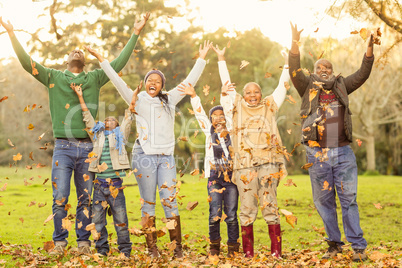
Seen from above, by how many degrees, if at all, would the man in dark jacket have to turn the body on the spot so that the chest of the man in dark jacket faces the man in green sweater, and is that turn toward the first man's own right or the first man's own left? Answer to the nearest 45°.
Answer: approximately 90° to the first man's own right

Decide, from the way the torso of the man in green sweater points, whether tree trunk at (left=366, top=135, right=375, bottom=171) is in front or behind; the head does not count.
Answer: behind

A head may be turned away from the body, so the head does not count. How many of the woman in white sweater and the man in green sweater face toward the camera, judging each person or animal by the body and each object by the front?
2

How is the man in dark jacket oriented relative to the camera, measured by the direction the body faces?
toward the camera

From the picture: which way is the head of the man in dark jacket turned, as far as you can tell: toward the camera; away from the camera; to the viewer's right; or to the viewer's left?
toward the camera

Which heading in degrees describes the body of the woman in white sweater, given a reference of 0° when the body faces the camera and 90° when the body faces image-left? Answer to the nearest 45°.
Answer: approximately 0°

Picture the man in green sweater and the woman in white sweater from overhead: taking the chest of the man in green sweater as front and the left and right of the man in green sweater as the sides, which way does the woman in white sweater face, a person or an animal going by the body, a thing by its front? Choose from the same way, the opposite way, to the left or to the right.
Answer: the same way

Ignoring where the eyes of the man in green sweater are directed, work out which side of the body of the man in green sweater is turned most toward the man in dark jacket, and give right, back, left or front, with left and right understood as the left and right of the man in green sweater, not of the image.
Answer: left

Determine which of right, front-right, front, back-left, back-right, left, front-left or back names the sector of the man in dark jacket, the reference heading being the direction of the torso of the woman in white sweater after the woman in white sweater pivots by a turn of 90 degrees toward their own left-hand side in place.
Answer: front

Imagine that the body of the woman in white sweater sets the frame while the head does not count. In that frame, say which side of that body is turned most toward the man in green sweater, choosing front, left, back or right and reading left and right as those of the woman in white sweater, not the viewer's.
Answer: right

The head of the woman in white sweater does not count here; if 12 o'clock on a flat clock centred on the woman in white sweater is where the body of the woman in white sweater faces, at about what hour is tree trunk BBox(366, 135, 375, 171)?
The tree trunk is roughly at 7 o'clock from the woman in white sweater.

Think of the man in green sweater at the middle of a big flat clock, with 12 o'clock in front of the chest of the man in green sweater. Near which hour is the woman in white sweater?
The woman in white sweater is roughly at 10 o'clock from the man in green sweater.

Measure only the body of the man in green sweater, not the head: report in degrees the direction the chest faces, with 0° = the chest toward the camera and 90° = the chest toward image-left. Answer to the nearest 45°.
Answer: approximately 0°

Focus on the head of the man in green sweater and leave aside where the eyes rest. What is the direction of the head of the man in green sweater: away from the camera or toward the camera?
toward the camera
